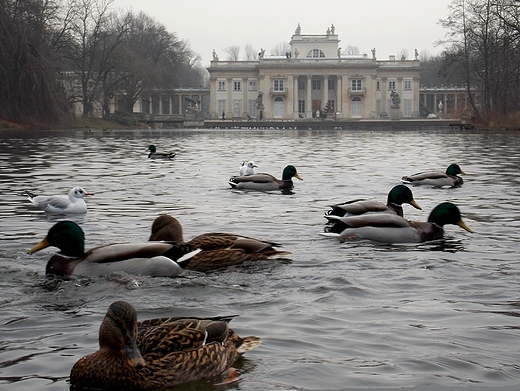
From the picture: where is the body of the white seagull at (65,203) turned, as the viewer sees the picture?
to the viewer's right

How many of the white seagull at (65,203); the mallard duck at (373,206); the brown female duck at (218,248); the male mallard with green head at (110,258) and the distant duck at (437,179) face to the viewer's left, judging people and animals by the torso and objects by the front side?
2

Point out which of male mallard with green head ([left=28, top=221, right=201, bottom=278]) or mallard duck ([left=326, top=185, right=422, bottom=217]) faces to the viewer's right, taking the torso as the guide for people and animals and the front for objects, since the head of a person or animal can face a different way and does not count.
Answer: the mallard duck

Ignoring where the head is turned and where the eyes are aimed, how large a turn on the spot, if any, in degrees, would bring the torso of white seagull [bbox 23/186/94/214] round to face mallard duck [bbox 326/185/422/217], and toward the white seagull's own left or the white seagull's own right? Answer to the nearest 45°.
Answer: approximately 45° to the white seagull's own right

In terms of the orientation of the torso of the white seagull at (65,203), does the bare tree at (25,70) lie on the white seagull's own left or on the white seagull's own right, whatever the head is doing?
on the white seagull's own left

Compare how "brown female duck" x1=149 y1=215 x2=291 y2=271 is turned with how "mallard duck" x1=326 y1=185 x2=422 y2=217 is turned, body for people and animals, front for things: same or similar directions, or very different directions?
very different directions

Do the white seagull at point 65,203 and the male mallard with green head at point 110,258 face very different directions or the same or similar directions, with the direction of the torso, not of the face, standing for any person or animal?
very different directions

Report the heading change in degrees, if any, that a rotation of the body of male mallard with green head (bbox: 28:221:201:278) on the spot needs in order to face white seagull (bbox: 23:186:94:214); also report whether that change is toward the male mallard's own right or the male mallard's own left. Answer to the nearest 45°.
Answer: approximately 90° to the male mallard's own right

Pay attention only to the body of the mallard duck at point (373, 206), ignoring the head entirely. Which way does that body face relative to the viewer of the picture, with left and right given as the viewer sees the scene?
facing to the right of the viewer

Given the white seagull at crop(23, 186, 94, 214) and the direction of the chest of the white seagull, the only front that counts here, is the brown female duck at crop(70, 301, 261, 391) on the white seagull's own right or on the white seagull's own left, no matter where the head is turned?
on the white seagull's own right

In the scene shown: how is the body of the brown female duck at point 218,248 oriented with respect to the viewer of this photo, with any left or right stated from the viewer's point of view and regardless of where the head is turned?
facing to the left of the viewer

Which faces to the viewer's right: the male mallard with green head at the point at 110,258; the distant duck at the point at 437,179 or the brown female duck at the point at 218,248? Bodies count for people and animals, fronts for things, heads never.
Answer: the distant duck

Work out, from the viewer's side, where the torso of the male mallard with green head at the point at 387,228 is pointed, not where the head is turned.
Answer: to the viewer's right

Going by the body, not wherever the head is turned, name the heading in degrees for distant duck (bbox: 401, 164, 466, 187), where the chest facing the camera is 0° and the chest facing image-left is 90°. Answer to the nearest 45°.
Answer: approximately 270°

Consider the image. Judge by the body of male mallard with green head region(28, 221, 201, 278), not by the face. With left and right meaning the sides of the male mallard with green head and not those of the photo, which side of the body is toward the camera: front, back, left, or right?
left

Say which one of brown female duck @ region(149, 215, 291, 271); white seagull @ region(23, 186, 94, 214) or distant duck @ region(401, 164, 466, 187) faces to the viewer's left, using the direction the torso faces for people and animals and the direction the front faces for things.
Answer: the brown female duck
